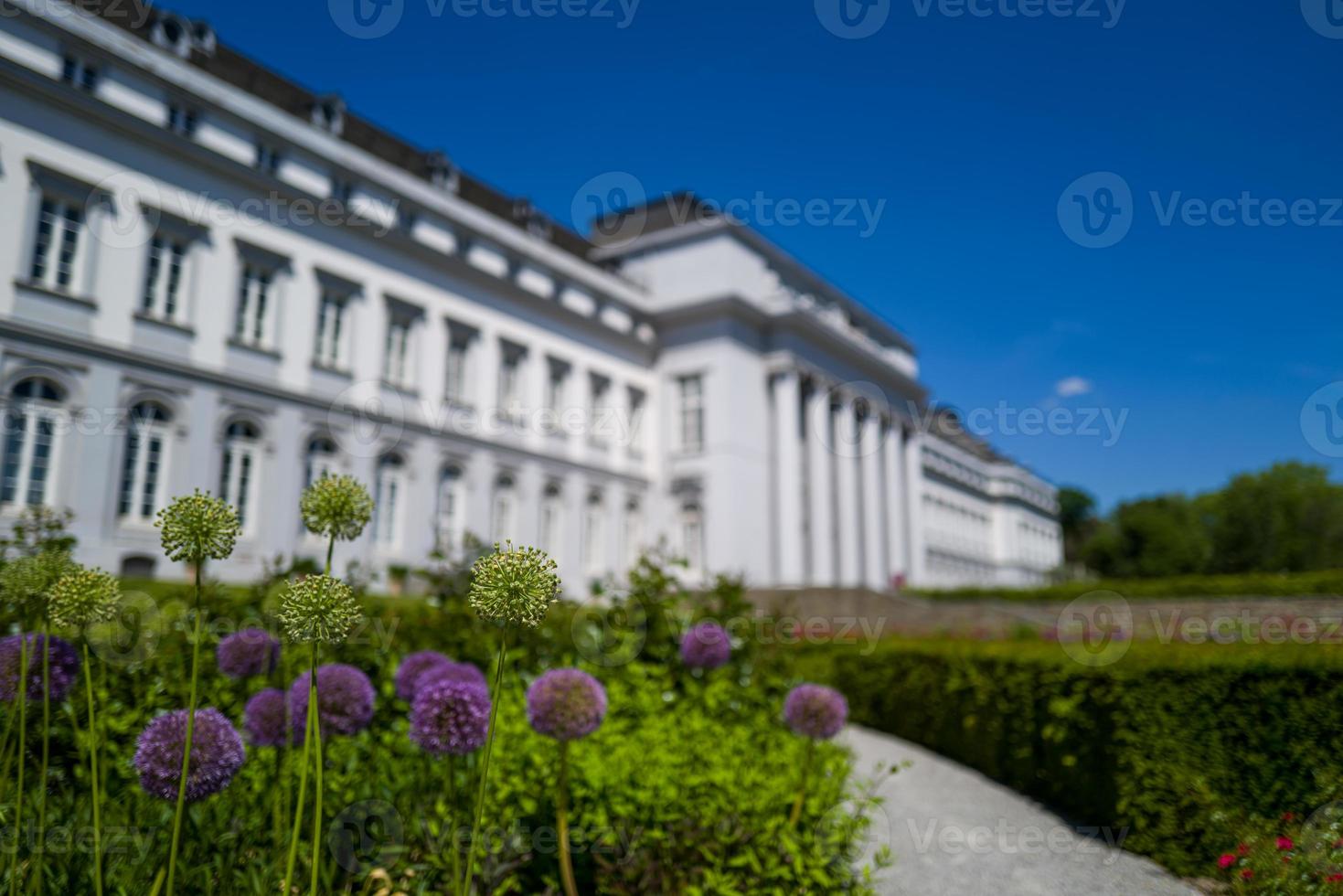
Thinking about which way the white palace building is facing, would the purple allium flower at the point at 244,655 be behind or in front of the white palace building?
in front

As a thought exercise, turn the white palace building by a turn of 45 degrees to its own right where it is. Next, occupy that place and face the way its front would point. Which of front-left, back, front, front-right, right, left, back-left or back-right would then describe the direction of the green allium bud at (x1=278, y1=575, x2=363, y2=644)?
front

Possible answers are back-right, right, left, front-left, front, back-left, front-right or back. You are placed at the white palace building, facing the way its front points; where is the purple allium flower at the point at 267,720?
front-right

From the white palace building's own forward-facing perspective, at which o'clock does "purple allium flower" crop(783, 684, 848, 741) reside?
The purple allium flower is roughly at 1 o'clock from the white palace building.

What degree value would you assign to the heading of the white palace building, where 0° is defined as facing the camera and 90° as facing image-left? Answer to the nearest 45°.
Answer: approximately 315°

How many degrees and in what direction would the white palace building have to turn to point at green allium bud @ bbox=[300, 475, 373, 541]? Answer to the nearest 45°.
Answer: approximately 45° to its right

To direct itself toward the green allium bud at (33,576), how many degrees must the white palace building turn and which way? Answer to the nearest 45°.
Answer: approximately 45° to its right

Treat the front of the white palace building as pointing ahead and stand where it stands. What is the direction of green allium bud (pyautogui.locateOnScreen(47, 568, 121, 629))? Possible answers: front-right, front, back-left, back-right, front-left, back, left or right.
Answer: front-right
